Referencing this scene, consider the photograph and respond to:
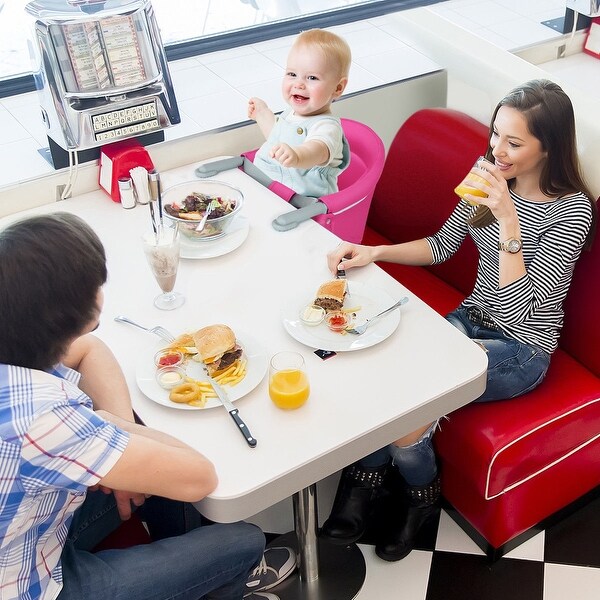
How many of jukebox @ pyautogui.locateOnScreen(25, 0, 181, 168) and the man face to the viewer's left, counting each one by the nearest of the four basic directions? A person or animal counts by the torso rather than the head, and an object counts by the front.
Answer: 0

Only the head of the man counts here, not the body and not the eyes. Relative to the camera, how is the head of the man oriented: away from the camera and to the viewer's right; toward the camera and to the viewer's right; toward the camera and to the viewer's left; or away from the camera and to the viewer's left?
away from the camera and to the viewer's right

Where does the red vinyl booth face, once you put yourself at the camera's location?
facing the viewer and to the left of the viewer

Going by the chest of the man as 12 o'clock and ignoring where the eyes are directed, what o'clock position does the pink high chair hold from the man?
The pink high chair is roughly at 12 o'clock from the man.

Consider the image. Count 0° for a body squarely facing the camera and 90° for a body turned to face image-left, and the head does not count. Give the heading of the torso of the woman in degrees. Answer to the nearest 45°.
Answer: approximately 45°

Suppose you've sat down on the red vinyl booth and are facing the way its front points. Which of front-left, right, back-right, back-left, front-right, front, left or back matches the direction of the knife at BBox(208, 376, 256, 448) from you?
front

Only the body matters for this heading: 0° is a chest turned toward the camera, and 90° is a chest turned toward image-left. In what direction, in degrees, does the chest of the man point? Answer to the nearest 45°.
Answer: approximately 225°

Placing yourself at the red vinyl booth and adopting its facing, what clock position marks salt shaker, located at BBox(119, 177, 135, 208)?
The salt shaker is roughly at 2 o'clock from the red vinyl booth.

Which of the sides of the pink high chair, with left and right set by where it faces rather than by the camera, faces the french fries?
front

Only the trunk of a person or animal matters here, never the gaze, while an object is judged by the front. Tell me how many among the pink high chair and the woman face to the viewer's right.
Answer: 0

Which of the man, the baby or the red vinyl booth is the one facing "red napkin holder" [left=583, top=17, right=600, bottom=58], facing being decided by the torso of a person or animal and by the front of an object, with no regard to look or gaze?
the man

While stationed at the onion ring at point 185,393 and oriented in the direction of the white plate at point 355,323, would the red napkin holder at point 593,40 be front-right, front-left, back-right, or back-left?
front-left

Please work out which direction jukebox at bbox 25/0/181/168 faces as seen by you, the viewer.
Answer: facing the viewer and to the right of the viewer

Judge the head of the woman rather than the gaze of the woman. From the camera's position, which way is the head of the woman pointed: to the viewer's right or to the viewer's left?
to the viewer's left

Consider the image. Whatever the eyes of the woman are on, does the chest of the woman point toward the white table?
yes

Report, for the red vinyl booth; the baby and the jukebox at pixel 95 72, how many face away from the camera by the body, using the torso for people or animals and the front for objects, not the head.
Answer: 0

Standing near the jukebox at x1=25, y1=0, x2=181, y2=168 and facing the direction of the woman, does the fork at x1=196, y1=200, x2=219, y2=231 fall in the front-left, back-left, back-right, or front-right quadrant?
front-right
